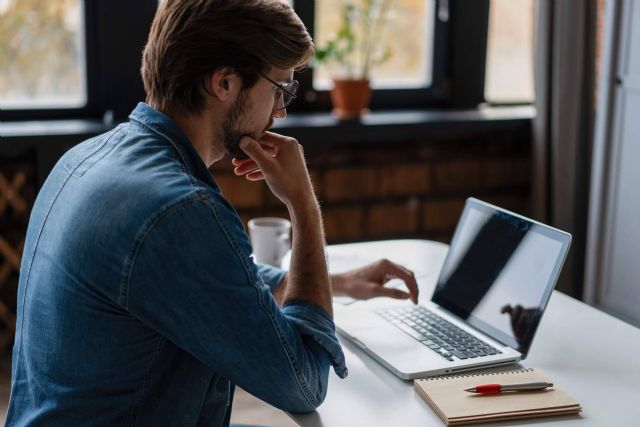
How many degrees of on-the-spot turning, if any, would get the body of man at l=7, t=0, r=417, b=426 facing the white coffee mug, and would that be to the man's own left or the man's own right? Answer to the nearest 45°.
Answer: approximately 45° to the man's own left

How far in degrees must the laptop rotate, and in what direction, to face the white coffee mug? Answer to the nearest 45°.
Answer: approximately 90° to its right

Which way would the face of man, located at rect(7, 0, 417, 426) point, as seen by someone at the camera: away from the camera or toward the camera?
away from the camera

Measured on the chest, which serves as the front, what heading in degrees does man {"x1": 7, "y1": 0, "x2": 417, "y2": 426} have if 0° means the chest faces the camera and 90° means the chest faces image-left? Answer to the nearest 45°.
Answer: approximately 225°

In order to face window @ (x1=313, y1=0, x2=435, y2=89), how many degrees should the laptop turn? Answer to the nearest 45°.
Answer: approximately 135° to its right

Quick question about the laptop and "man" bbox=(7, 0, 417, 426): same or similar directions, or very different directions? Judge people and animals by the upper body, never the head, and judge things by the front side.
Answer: very different directions

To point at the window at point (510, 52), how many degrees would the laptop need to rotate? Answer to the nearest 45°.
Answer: approximately 135° to its right

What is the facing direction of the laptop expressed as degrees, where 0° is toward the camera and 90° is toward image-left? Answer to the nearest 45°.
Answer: approximately 45°

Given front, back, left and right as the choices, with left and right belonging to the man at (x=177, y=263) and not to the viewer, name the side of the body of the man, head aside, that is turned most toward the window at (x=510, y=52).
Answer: front
